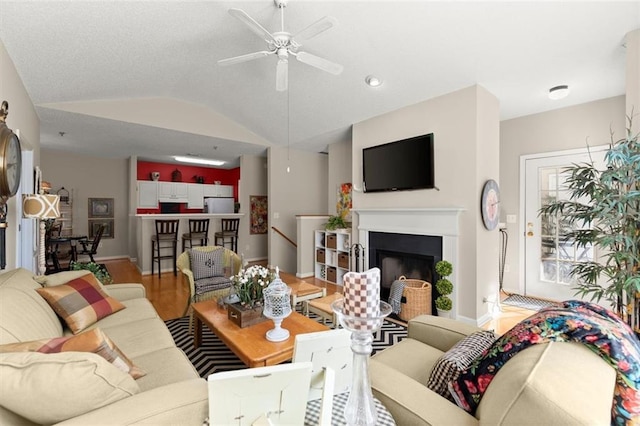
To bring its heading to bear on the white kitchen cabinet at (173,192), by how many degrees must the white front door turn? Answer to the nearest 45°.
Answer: approximately 45° to its right

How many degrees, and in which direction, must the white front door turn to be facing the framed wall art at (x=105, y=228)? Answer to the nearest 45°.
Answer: approximately 45° to its right

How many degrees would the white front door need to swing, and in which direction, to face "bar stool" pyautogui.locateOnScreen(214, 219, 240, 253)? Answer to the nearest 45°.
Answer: approximately 45° to its right

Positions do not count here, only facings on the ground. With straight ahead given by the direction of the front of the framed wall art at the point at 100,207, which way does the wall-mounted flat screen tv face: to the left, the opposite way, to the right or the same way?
to the right

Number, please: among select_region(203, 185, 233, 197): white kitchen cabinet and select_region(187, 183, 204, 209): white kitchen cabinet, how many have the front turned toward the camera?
2

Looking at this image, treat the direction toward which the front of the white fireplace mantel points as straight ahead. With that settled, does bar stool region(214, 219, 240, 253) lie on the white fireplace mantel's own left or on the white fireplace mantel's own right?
on the white fireplace mantel's own right
